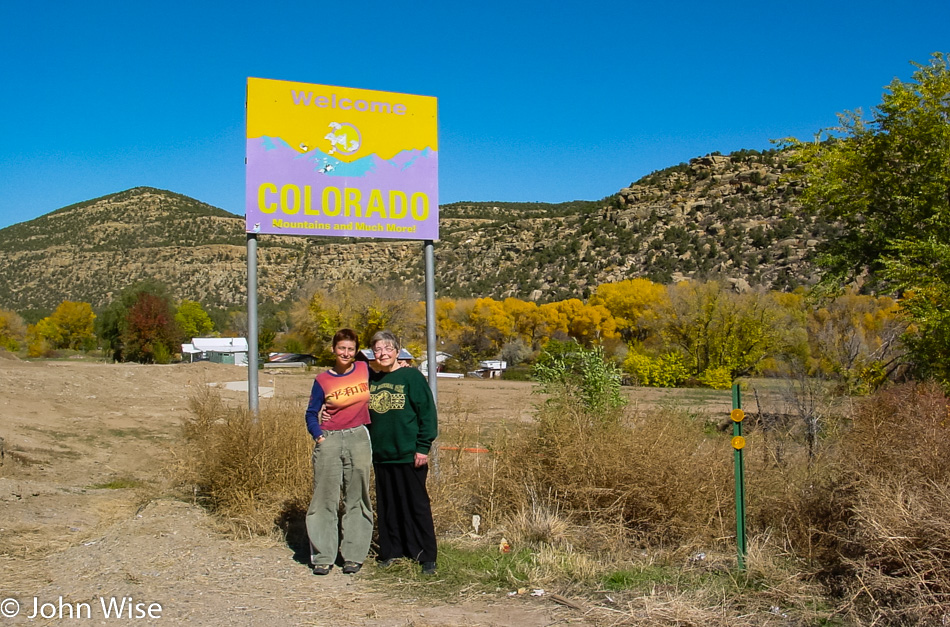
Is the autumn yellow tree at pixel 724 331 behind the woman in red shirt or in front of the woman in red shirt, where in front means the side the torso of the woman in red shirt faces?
behind

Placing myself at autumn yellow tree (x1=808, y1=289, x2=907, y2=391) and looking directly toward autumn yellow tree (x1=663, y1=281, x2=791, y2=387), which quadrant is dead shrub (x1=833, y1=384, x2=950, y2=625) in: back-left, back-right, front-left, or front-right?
front-left

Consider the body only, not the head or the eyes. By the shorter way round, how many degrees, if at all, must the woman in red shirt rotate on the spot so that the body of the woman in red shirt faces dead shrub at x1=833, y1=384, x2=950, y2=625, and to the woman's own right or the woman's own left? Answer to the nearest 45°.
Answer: approximately 45° to the woman's own left

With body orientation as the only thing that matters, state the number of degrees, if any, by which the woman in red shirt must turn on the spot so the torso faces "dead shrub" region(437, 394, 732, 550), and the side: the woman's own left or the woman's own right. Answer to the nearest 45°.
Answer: approximately 90° to the woman's own left

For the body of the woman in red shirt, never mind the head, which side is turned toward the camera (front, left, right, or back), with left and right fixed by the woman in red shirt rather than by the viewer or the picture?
front

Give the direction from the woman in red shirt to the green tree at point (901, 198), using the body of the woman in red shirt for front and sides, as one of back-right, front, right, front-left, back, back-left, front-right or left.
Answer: back-left

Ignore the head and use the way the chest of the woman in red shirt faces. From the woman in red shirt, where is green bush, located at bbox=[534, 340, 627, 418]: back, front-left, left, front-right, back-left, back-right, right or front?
back-left
